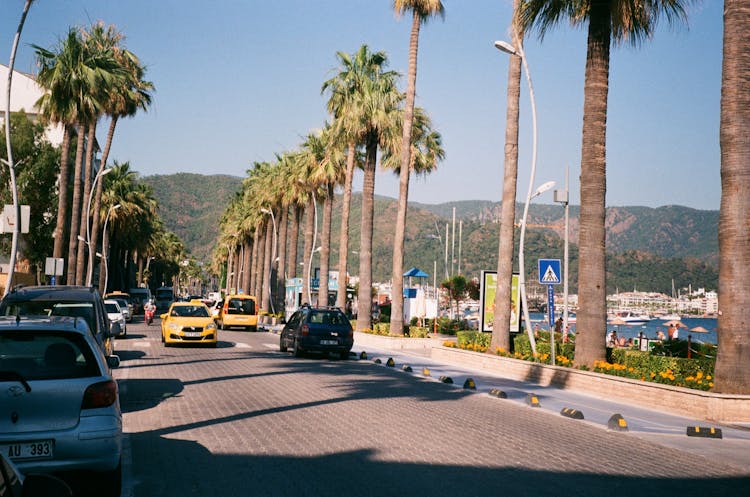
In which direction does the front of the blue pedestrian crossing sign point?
toward the camera

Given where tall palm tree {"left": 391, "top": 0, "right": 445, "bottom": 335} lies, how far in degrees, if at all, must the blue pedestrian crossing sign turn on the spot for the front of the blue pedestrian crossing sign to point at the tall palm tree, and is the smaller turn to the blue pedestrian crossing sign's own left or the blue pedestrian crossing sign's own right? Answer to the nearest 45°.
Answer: approximately 135° to the blue pedestrian crossing sign's own right

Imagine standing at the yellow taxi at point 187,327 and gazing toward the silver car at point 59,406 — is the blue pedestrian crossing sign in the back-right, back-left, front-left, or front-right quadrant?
front-left

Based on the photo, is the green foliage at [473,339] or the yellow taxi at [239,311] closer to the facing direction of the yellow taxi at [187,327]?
the green foliage

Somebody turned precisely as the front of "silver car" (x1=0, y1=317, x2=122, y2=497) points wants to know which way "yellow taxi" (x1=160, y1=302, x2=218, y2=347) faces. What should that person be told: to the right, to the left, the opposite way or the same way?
the opposite way

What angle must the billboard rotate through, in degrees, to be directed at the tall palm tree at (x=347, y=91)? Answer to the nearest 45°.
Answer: approximately 135° to its right

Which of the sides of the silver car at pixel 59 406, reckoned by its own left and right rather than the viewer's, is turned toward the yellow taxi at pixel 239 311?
front

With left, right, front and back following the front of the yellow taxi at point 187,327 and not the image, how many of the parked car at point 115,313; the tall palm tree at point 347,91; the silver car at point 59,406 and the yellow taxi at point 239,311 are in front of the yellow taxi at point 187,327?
1

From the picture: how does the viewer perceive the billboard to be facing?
facing the viewer

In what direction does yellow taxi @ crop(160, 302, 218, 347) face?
toward the camera

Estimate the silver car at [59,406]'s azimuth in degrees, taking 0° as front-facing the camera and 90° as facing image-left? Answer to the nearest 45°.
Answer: approximately 180°

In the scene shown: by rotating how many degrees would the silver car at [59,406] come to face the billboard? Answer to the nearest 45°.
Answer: approximately 45° to its right

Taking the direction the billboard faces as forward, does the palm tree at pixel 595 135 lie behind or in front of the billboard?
in front
